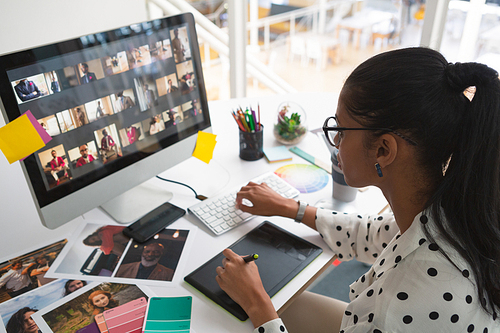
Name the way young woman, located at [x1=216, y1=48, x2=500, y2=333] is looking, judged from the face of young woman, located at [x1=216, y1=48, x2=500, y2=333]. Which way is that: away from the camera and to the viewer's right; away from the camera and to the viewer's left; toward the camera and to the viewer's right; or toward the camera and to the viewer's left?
away from the camera and to the viewer's left

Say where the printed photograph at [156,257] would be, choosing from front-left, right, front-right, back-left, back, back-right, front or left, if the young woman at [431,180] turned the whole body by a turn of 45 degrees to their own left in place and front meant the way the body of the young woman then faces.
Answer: front

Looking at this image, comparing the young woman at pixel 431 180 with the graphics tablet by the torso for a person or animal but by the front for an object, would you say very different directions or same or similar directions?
very different directions

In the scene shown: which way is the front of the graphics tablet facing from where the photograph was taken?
facing the viewer and to the right of the viewer

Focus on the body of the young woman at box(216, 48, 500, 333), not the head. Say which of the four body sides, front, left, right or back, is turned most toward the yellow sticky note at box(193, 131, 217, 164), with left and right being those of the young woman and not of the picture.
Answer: front

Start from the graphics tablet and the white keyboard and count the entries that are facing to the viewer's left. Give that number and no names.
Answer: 0

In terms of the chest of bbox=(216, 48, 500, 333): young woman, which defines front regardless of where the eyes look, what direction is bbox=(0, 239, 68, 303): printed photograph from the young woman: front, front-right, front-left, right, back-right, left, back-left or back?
front-left

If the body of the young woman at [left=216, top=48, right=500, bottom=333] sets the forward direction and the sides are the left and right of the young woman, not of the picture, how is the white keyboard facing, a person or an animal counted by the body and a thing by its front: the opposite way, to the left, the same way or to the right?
the opposite way
